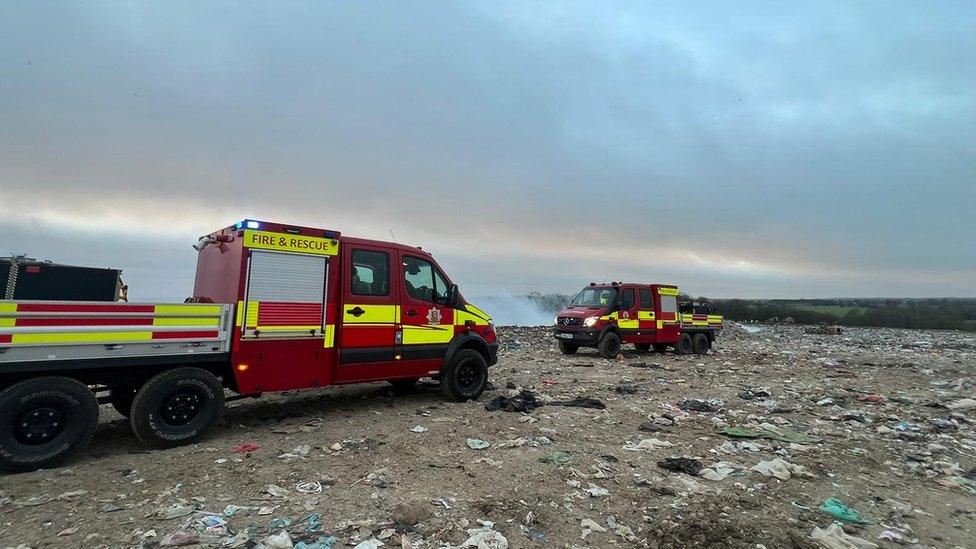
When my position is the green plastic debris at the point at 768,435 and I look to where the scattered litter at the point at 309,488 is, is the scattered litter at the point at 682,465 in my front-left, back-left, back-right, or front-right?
front-left

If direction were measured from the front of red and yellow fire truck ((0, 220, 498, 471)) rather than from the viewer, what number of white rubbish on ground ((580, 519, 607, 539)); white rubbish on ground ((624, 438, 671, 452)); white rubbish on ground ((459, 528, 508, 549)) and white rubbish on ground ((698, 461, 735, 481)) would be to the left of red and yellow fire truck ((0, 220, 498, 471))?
0

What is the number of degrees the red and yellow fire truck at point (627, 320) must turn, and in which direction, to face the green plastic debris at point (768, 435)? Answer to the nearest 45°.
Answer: approximately 45° to its left

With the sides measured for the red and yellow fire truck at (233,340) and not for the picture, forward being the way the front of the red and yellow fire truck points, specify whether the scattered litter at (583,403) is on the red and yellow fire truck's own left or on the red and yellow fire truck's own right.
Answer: on the red and yellow fire truck's own right

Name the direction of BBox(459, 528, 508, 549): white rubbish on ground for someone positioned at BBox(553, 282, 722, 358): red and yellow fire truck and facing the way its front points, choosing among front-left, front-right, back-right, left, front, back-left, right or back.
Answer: front-left

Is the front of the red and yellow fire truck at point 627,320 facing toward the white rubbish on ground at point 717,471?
no

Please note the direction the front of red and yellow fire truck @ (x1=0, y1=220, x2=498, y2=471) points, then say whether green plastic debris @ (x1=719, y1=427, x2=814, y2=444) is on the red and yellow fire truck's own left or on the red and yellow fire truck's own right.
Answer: on the red and yellow fire truck's own right

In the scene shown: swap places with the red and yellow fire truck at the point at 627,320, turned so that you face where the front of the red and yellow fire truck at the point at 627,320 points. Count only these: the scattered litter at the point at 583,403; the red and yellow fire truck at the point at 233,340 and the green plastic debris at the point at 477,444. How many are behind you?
0

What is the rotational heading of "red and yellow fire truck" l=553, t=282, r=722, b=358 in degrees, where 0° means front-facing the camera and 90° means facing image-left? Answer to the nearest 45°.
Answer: approximately 45°

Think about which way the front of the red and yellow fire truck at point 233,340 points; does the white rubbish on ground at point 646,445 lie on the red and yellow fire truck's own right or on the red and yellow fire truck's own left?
on the red and yellow fire truck's own right

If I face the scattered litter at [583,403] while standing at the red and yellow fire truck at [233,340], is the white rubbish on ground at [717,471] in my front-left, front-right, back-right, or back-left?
front-right

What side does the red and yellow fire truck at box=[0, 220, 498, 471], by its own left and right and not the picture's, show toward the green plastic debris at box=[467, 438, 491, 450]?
right

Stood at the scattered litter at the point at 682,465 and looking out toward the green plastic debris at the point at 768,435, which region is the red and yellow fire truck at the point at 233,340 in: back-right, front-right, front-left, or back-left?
back-left

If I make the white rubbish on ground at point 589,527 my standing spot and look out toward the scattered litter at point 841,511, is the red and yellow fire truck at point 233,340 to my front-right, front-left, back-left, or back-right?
back-left

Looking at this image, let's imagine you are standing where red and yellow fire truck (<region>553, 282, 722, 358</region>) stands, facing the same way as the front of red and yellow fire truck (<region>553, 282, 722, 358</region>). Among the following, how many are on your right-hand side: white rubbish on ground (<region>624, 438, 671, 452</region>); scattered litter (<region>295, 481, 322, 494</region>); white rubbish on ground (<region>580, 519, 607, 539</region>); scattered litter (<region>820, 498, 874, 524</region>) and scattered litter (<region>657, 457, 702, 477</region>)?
0

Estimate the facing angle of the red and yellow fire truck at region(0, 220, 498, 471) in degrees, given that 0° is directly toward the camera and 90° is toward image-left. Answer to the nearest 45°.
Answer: approximately 225°

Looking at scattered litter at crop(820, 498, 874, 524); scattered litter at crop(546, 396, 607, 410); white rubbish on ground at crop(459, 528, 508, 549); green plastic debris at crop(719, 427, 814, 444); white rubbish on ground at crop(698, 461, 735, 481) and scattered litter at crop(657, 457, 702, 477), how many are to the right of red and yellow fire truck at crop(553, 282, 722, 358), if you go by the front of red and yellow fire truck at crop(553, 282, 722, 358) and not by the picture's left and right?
0

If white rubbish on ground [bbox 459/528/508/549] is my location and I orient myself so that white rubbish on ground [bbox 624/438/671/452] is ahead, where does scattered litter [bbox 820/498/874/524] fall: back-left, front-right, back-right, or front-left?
front-right

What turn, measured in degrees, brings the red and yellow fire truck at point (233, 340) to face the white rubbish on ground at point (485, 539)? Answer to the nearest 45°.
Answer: approximately 90° to its right

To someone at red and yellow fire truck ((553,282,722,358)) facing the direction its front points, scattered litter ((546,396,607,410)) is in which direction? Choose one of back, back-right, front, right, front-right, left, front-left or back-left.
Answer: front-left

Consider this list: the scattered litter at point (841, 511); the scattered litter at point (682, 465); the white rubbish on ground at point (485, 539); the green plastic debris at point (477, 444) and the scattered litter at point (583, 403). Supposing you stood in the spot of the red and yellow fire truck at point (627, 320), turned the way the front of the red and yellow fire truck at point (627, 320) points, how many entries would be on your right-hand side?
0

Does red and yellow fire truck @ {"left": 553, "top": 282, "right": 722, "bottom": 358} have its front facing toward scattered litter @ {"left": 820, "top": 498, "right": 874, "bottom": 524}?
no
